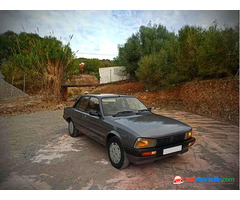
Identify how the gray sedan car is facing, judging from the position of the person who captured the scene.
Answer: facing the viewer and to the right of the viewer
